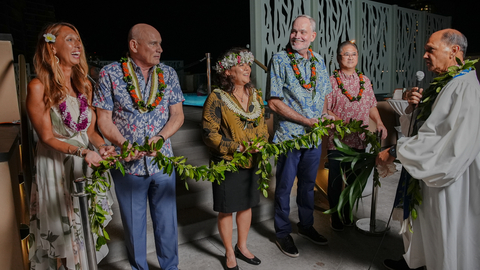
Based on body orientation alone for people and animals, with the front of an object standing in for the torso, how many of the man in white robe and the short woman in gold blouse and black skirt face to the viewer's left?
1

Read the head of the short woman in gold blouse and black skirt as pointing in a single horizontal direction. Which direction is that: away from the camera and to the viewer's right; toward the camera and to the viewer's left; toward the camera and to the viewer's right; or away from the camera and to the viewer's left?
toward the camera and to the viewer's right

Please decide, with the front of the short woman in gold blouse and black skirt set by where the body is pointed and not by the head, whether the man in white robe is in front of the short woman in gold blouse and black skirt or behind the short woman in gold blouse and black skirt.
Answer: in front

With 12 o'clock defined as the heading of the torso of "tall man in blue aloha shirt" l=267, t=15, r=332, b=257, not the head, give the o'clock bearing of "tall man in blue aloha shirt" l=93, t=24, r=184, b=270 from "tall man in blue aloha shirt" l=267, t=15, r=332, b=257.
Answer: "tall man in blue aloha shirt" l=93, t=24, r=184, b=270 is roughly at 3 o'clock from "tall man in blue aloha shirt" l=267, t=15, r=332, b=257.

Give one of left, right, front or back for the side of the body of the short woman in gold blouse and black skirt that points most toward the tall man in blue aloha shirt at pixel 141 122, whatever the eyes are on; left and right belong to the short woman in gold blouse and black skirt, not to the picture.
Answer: right

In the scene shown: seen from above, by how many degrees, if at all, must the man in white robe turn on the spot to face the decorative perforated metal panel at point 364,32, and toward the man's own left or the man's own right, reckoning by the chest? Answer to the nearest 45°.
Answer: approximately 90° to the man's own right

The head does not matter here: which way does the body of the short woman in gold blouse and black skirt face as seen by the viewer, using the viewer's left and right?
facing the viewer and to the right of the viewer

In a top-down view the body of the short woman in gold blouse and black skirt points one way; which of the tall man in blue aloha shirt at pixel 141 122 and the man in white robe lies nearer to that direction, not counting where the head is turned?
the man in white robe

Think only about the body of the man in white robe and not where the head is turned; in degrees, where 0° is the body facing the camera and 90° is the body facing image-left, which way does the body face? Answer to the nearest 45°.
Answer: approximately 90°

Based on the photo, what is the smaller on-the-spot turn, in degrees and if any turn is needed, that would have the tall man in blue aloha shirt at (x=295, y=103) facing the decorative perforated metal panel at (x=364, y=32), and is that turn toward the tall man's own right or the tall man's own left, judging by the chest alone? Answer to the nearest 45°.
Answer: approximately 135° to the tall man's own left

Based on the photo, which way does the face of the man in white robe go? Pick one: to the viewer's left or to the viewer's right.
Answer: to the viewer's left

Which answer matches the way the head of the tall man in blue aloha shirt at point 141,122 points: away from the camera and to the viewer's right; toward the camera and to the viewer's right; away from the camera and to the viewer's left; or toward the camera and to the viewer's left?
toward the camera and to the viewer's right
